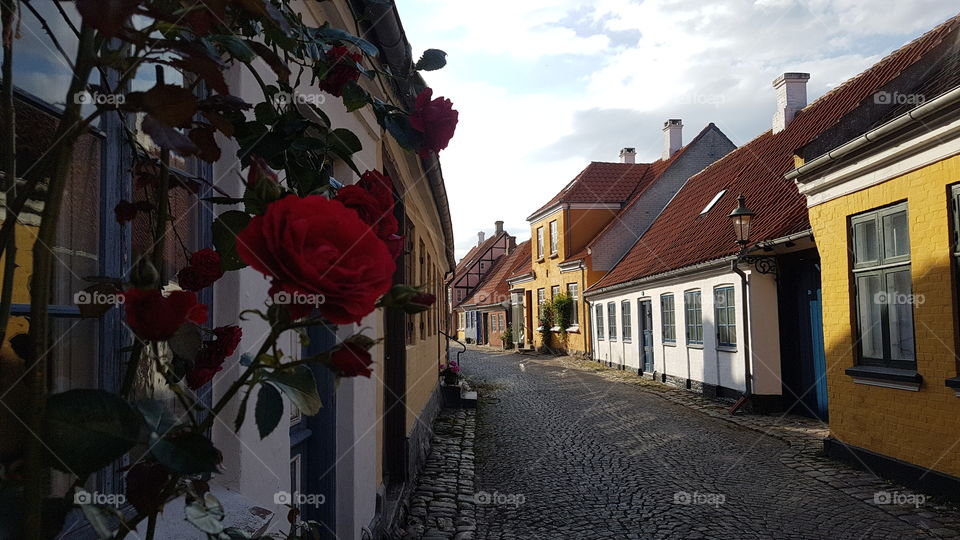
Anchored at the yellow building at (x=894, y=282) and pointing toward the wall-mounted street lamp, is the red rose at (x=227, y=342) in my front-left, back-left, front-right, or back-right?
back-left

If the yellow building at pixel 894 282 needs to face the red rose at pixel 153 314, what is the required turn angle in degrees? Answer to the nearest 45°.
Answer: approximately 45° to its left

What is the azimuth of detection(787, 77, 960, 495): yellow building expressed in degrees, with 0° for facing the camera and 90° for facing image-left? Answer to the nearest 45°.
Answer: approximately 45°

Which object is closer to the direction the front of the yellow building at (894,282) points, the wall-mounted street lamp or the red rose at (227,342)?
the red rose

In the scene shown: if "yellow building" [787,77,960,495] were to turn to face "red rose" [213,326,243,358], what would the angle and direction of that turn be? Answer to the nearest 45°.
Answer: approximately 45° to its left

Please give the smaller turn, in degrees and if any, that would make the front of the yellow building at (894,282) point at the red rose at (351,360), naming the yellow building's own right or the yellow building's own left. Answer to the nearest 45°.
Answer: approximately 45° to the yellow building's own left

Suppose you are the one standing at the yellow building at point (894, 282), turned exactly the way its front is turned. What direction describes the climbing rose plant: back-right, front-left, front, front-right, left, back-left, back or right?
front-left

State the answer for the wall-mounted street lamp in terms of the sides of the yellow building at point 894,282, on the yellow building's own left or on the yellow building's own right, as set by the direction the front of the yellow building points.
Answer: on the yellow building's own right

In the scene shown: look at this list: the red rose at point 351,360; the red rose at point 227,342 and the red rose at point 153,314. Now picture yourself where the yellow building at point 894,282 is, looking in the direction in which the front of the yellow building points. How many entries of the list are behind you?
0
